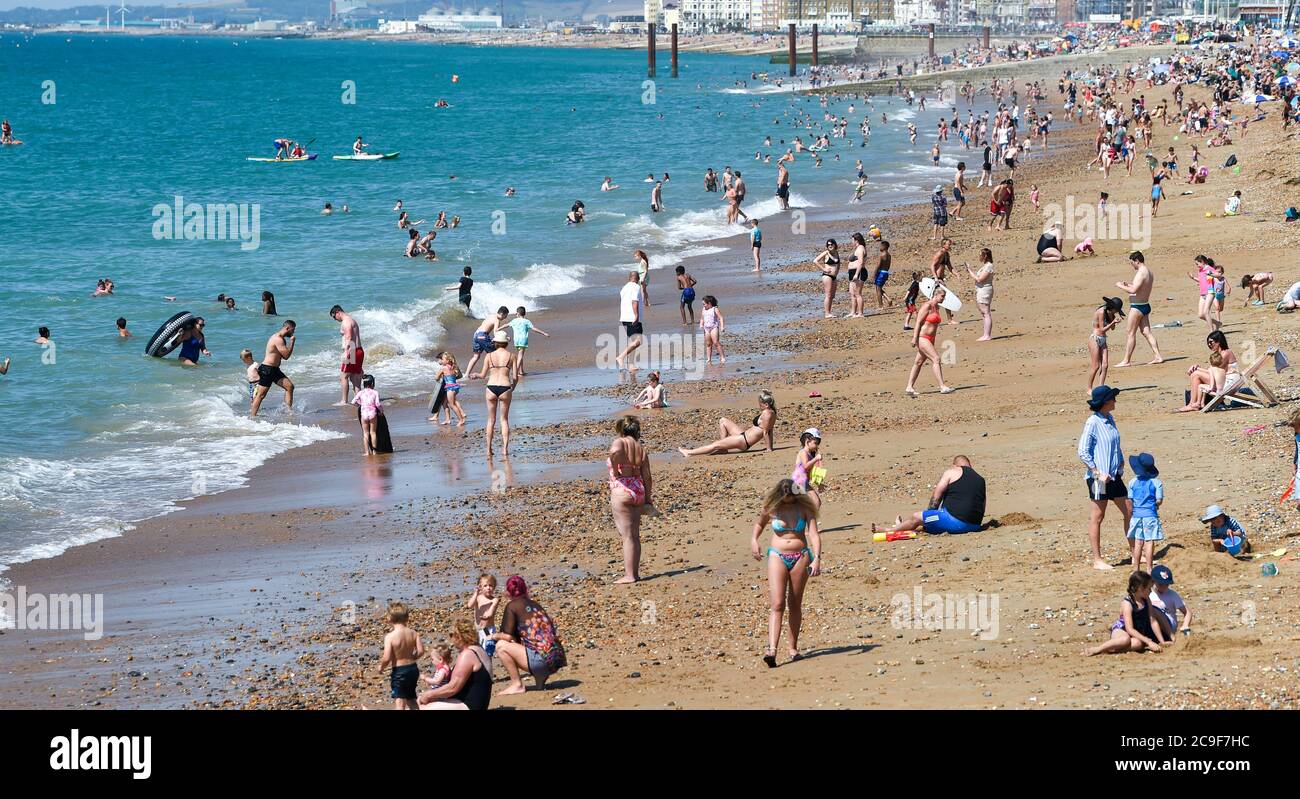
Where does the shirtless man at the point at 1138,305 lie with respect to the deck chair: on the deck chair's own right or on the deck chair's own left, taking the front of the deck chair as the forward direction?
on the deck chair's own right

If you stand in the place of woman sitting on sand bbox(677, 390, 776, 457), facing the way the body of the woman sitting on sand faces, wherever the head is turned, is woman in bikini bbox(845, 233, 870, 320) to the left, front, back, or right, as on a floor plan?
right

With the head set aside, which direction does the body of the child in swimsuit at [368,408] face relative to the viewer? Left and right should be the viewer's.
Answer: facing away from the viewer

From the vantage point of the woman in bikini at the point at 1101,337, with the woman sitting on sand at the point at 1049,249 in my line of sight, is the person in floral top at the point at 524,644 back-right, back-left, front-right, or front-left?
back-left

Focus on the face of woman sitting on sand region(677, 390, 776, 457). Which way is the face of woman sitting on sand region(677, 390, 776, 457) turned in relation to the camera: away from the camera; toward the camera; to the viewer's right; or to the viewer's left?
to the viewer's left

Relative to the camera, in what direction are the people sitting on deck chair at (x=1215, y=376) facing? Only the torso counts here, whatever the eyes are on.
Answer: to the viewer's left

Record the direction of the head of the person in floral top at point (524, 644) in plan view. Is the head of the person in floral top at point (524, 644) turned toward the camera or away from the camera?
away from the camera

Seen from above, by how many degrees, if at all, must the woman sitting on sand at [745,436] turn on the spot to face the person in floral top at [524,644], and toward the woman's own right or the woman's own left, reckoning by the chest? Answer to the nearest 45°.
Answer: approximately 90° to the woman's own left
